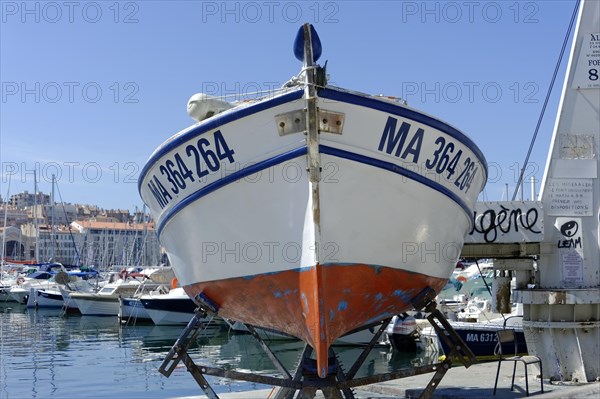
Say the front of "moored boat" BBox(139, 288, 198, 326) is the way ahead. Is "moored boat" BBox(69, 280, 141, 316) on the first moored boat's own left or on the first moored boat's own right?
on the first moored boat's own right

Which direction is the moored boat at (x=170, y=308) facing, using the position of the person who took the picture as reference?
facing the viewer and to the left of the viewer

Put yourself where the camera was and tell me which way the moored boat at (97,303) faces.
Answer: facing to the left of the viewer

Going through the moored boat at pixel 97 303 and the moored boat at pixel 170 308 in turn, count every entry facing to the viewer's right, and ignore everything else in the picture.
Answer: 0

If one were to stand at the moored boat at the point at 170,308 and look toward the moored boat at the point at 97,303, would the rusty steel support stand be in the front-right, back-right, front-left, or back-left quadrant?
back-left

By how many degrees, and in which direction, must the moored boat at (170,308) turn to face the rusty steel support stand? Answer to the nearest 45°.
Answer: approximately 45° to its left

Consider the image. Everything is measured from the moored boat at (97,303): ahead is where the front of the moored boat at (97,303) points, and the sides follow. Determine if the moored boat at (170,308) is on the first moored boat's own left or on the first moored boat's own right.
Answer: on the first moored boat's own left

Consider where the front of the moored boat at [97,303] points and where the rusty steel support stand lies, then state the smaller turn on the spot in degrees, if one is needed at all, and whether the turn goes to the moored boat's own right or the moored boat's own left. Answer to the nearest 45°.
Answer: approximately 90° to the moored boat's own left
